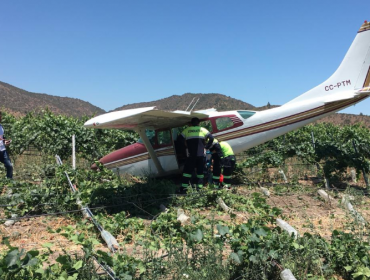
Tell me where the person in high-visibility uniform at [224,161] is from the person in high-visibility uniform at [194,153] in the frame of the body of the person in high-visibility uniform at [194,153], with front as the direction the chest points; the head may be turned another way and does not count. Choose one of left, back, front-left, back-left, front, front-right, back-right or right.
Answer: front-right

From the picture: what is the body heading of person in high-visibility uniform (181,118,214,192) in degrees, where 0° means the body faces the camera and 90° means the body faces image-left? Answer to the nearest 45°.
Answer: approximately 180°
